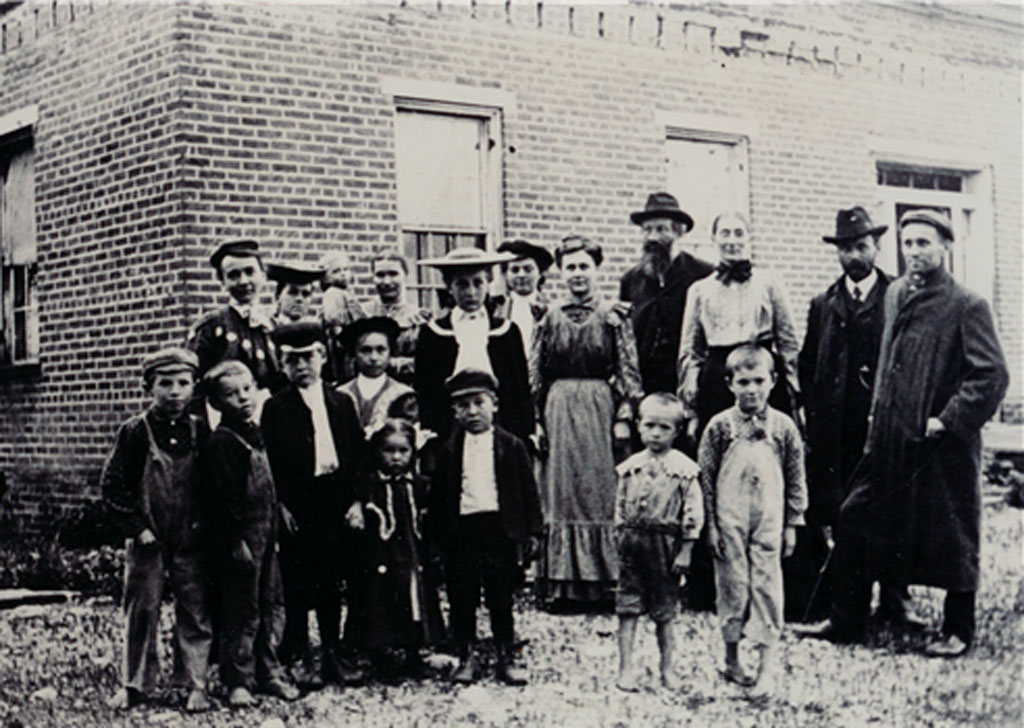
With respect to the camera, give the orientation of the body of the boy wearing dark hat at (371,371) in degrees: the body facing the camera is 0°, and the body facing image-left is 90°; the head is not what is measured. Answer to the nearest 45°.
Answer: approximately 0°

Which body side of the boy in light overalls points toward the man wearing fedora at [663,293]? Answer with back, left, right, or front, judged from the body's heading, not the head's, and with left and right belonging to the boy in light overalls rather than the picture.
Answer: back

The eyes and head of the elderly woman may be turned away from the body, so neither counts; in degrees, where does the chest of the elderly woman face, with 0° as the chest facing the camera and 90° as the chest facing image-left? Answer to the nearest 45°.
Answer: approximately 0°

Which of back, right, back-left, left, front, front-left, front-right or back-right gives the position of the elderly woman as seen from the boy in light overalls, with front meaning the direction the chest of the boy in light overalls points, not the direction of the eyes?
back

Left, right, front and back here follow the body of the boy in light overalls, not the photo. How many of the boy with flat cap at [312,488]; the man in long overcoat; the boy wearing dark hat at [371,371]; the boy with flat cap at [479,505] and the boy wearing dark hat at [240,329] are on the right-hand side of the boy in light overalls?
4
